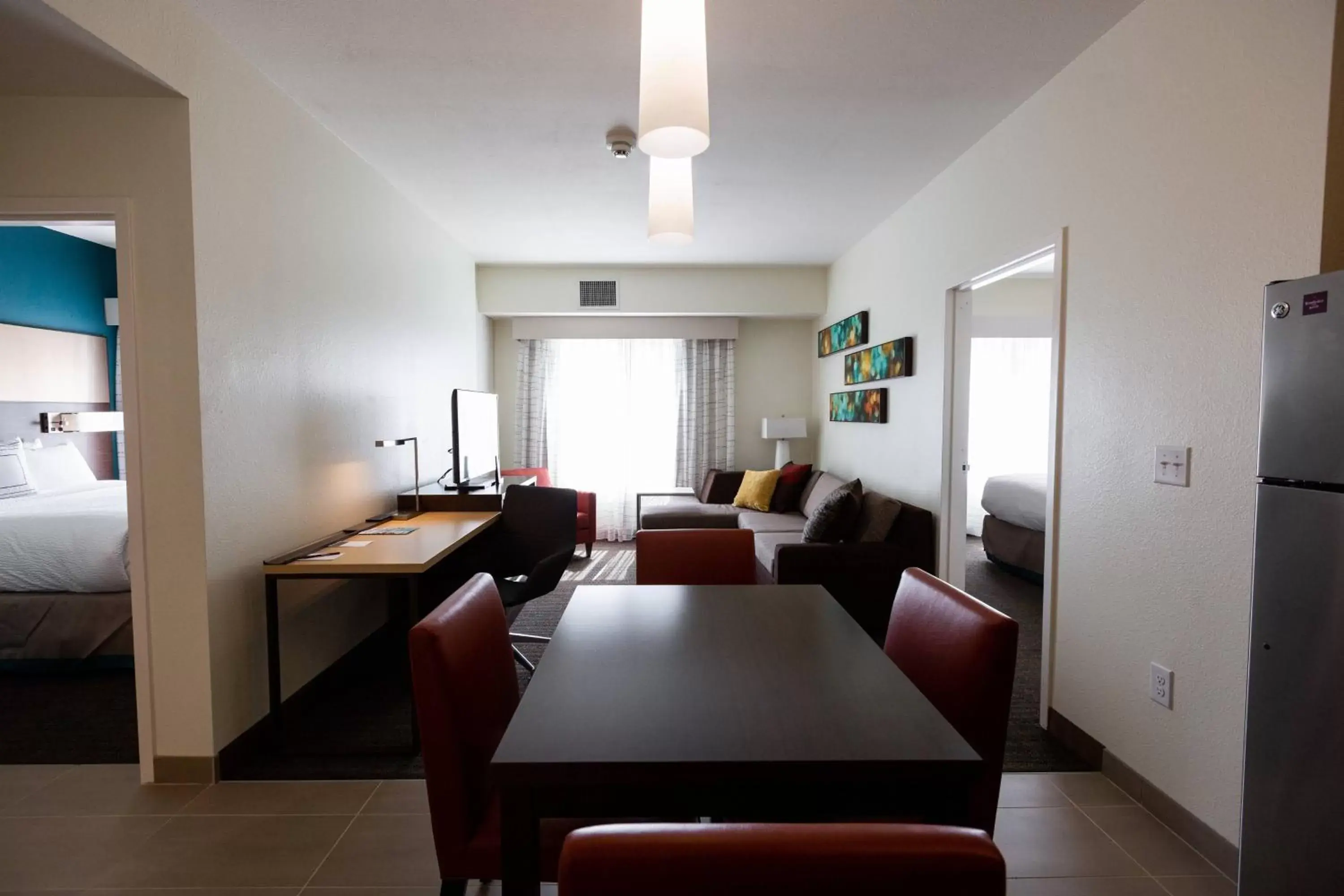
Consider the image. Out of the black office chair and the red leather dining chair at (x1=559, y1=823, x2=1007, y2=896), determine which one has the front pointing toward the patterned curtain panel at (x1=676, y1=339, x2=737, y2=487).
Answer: the red leather dining chair

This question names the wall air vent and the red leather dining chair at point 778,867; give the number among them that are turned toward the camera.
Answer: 1

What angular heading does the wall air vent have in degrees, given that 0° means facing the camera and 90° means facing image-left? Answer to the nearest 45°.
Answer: approximately 0°

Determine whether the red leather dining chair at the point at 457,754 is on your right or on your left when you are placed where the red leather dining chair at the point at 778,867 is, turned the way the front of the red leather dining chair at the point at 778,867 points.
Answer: on your left

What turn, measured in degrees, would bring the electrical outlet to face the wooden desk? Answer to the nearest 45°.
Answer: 0° — it already faces it

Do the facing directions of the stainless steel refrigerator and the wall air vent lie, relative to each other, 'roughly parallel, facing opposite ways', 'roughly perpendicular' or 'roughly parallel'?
roughly perpendicular

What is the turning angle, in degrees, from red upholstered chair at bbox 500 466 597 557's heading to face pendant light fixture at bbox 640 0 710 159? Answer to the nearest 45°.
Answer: approximately 45° to its right

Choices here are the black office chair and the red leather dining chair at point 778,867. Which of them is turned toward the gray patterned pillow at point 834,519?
the red leather dining chair

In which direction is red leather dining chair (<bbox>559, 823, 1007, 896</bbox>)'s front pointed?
away from the camera

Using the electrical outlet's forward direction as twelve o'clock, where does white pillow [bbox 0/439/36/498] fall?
The white pillow is roughly at 1 o'clock from the electrical outlet.
